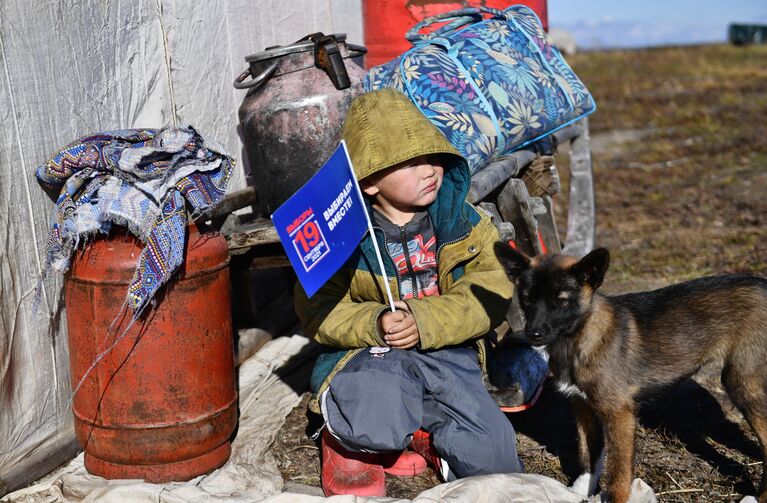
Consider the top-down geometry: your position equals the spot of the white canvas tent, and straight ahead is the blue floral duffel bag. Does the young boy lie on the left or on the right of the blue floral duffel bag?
right

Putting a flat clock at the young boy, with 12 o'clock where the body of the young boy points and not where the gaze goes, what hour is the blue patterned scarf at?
The blue patterned scarf is roughly at 3 o'clock from the young boy.

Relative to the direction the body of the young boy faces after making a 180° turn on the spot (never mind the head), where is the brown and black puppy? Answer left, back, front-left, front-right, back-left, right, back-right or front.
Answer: right

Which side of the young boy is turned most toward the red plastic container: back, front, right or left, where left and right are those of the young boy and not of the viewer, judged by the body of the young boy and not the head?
back

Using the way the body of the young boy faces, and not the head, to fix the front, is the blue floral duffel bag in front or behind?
behind

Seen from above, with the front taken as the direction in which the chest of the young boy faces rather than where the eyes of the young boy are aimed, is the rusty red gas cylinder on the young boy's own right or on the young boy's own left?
on the young boy's own right

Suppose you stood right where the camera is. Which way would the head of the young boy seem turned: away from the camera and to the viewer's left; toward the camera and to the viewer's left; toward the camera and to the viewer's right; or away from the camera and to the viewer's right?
toward the camera and to the viewer's right

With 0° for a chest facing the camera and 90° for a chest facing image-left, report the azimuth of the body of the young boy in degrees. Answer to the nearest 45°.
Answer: approximately 0°

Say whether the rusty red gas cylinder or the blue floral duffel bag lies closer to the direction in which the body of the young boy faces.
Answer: the rusty red gas cylinder
